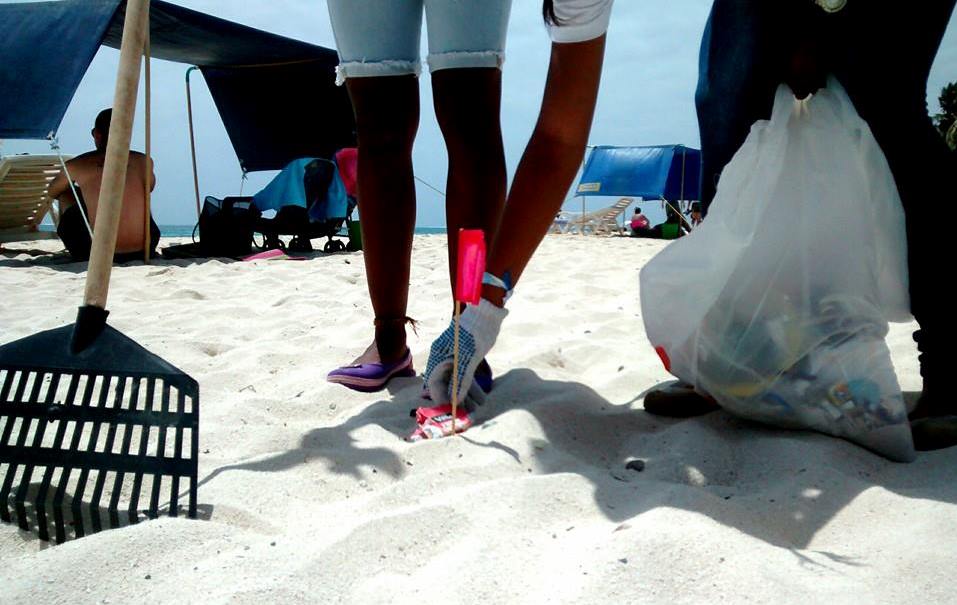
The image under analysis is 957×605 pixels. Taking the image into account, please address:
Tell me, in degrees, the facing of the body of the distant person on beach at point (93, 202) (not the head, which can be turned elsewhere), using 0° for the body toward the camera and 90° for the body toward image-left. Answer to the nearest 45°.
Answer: approximately 180°

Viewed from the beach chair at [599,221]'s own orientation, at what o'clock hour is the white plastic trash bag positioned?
The white plastic trash bag is roughly at 9 o'clock from the beach chair.

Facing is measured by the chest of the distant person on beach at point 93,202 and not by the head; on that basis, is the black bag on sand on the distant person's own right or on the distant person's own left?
on the distant person's own right

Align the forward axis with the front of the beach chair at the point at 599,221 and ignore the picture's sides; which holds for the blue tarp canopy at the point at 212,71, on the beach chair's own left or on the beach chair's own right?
on the beach chair's own left

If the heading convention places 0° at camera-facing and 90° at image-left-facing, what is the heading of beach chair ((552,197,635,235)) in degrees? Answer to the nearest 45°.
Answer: approximately 90°

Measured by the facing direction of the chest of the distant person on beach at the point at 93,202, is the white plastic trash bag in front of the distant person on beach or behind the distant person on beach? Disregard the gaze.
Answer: behind

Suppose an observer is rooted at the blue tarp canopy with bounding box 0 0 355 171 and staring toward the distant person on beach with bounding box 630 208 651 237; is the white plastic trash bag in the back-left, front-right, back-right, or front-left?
back-right

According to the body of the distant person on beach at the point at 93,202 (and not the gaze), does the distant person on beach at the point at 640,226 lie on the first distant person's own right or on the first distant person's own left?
on the first distant person's own right

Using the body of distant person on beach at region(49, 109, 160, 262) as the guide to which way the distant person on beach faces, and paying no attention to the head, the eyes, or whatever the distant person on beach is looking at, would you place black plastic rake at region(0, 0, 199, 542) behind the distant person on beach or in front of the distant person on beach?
behind

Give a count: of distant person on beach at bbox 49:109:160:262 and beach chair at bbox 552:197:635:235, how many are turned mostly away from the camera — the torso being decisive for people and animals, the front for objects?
1
